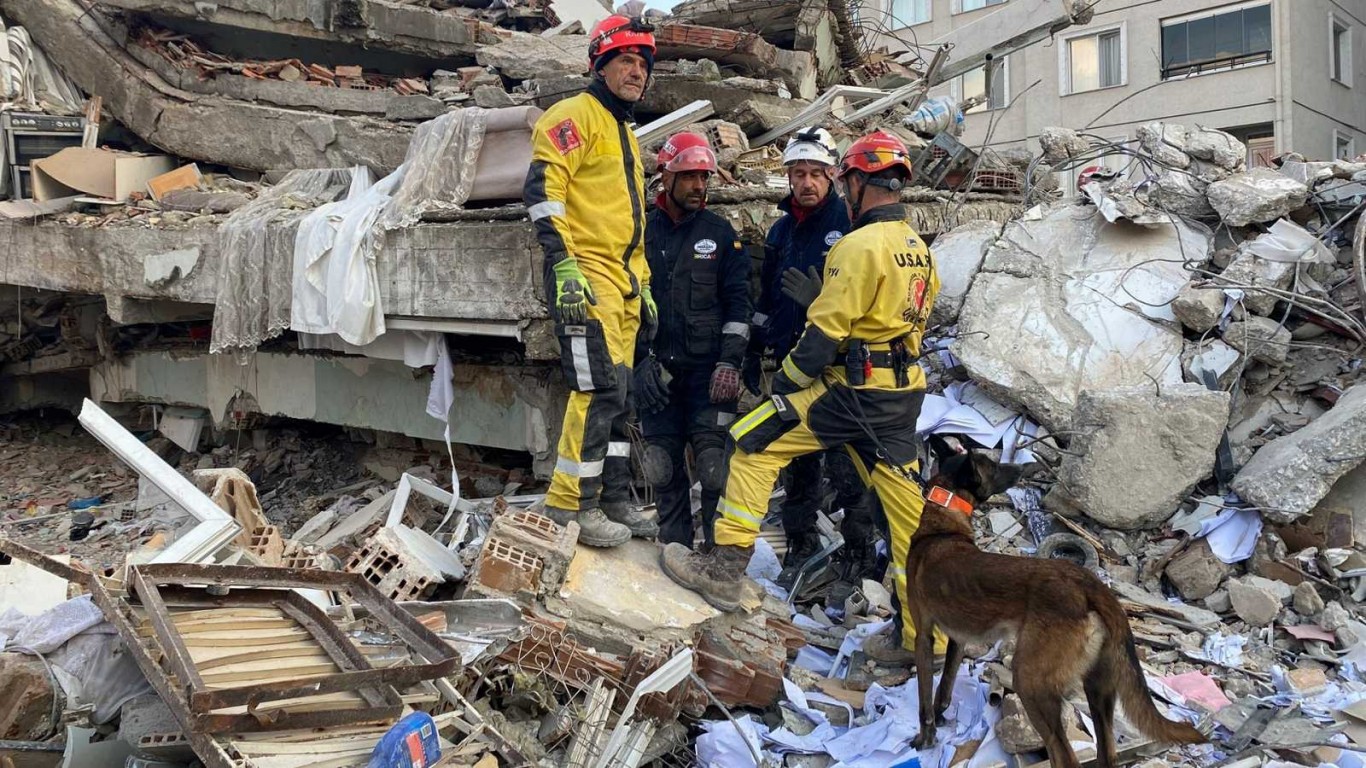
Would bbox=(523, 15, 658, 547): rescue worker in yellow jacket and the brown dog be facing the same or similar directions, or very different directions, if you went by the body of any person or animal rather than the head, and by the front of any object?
very different directions

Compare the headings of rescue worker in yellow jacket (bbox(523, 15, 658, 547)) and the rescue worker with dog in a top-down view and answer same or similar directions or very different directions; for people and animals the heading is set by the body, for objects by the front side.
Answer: very different directions

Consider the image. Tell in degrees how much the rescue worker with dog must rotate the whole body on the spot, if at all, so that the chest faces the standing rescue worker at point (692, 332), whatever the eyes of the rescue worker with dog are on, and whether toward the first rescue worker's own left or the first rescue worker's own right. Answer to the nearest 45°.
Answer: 0° — they already face them

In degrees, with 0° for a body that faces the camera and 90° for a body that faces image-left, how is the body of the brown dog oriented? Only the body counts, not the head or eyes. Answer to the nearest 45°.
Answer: approximately 135°

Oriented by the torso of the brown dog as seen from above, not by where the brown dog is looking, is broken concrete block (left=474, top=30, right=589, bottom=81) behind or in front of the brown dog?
in front

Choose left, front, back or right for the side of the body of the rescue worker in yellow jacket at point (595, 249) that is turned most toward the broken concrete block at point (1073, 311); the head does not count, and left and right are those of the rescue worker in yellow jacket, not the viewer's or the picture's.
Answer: left

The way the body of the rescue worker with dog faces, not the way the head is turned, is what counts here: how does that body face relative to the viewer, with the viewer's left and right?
facing away from the viewer and to the left of the viewer

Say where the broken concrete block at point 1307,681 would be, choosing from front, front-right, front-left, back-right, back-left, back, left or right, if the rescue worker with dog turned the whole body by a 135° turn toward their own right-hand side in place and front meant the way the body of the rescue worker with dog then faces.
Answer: front
